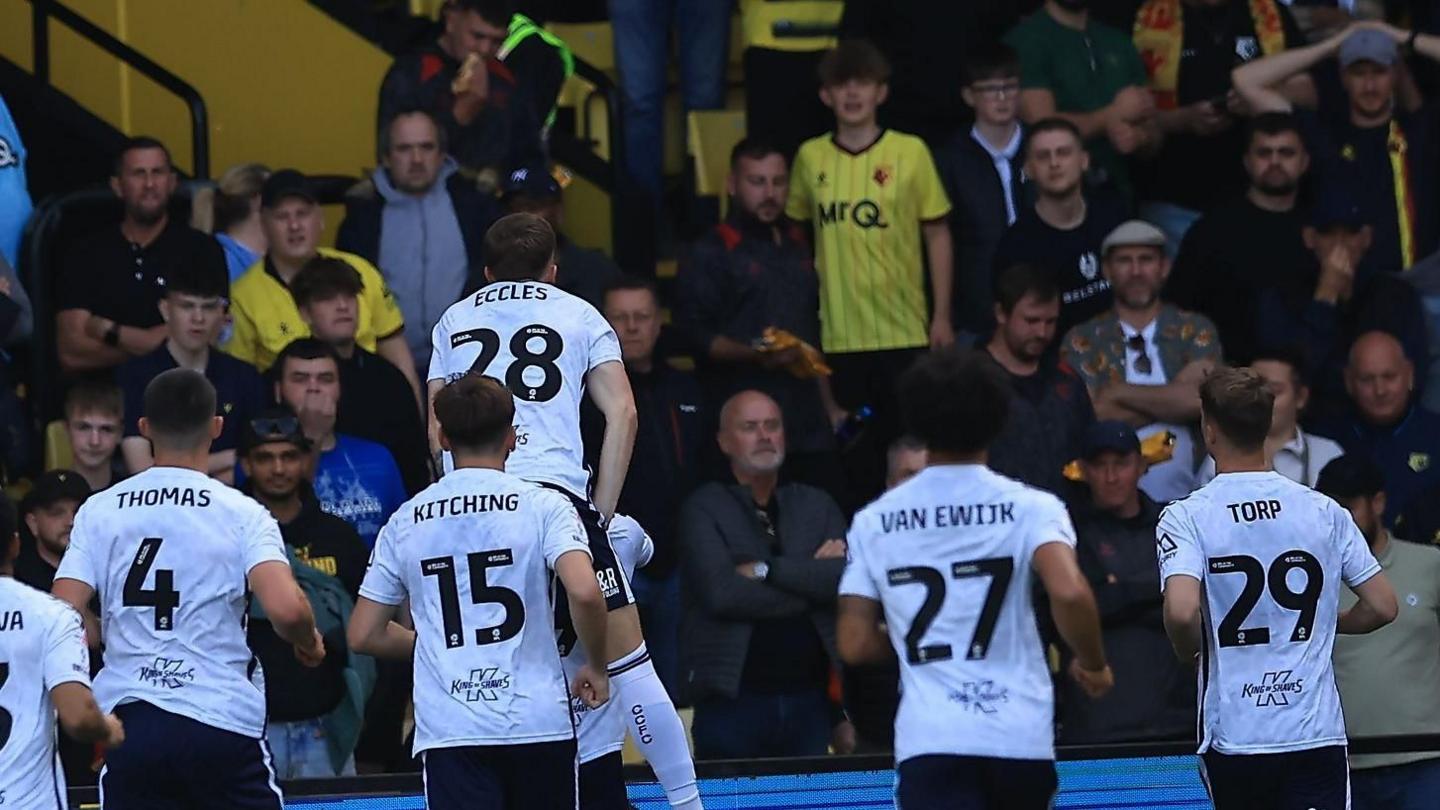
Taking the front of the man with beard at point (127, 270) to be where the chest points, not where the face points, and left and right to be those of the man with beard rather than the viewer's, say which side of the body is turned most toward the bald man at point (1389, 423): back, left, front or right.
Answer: left

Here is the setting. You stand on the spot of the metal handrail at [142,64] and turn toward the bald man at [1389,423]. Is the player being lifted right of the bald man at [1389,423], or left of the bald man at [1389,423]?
right

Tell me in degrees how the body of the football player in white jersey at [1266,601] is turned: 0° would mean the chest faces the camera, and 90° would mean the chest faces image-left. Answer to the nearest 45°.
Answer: approximately 180°

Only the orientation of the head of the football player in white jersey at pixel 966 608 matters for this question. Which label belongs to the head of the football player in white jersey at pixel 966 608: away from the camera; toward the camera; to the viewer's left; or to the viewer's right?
away from the camera

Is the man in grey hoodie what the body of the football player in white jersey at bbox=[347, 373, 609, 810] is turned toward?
yes
